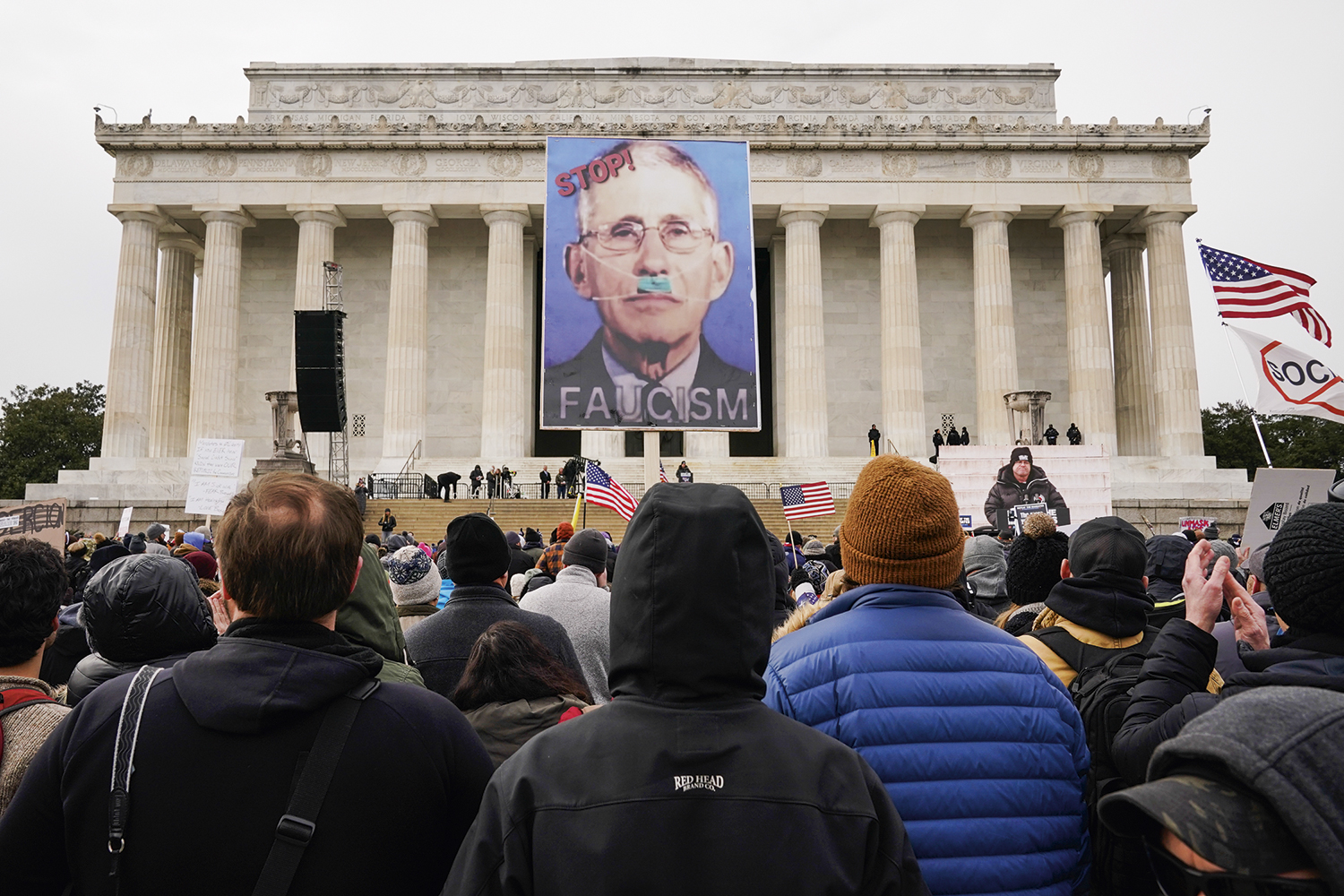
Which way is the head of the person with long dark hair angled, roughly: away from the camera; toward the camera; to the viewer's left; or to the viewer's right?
away from the camera

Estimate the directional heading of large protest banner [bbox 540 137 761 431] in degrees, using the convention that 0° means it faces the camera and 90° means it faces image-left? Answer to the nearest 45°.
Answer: approximately 0°

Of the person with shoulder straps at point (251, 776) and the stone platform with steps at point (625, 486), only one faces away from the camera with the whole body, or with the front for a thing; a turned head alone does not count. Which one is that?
the person with shoulder straps

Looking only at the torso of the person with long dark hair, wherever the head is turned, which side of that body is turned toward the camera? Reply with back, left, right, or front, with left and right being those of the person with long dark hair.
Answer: back

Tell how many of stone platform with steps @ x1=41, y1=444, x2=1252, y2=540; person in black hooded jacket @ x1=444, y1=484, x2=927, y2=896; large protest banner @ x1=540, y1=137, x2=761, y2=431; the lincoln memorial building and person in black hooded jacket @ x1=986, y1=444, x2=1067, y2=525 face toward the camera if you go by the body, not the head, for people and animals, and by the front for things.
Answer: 4

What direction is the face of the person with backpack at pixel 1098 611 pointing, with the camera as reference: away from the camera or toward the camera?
away from the camera

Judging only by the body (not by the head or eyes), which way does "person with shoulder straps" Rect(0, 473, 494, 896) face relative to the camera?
away from the camera

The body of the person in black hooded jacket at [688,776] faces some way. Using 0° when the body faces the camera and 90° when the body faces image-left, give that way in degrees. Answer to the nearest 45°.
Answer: approximately 180°

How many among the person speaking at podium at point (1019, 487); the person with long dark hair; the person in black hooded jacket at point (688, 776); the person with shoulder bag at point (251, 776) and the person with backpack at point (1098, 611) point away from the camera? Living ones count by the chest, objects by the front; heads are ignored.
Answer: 4

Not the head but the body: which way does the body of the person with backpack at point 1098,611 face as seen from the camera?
away from the camera

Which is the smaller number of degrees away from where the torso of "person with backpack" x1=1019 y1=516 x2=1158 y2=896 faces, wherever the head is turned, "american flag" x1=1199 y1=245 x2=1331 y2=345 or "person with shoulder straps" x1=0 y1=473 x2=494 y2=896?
the american flag

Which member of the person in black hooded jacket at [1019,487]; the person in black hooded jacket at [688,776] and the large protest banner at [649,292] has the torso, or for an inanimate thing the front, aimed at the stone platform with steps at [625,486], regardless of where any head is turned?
the person in black hooded jacket at [688,776]
